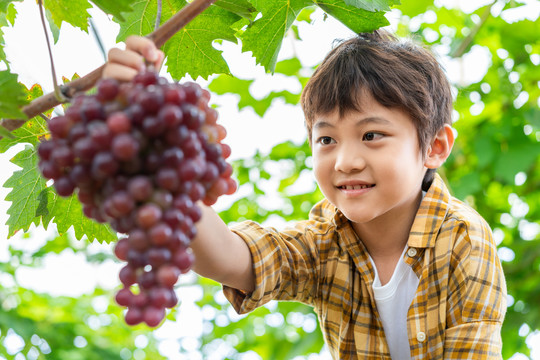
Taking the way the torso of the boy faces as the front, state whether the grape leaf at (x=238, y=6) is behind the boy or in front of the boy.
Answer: in front

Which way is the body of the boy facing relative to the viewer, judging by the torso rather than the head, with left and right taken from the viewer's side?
facing the viewer and to the left of the viewer

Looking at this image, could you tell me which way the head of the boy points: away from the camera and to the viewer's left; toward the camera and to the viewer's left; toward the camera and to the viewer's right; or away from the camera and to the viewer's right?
toward the camera and to the viewer's left
